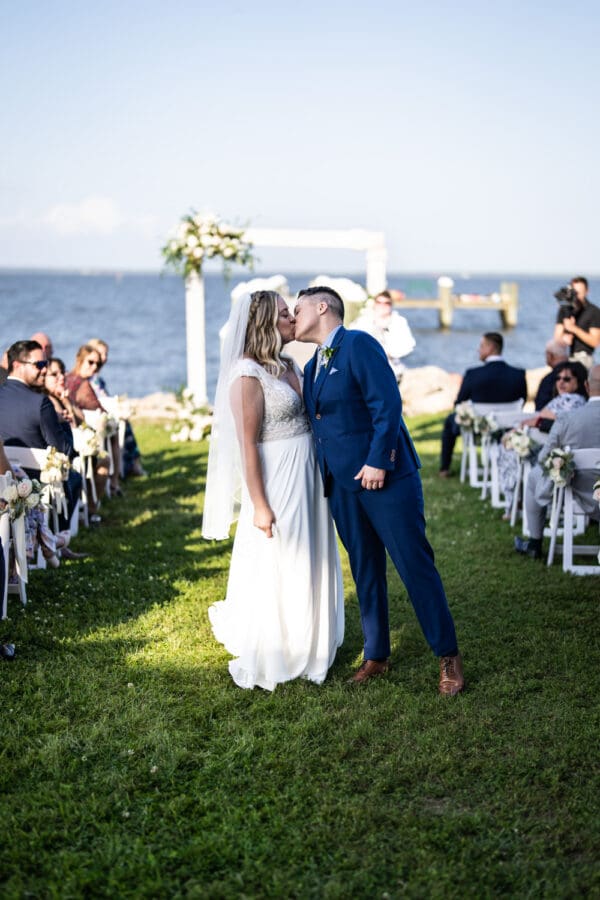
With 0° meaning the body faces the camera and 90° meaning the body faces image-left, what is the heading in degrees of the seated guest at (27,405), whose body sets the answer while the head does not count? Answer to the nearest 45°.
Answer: approximately 225°

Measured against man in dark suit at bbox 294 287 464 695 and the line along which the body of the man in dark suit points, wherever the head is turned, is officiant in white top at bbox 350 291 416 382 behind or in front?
behind

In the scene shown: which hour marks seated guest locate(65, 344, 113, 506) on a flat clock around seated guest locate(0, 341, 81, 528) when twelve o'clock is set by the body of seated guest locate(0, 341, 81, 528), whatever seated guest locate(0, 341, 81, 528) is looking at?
seated guest locate(65, 344, 113, 506) is roughly at 11 o'clock from seated guest locate(0, 341, 81, 528).

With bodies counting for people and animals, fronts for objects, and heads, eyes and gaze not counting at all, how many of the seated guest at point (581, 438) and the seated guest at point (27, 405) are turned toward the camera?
0

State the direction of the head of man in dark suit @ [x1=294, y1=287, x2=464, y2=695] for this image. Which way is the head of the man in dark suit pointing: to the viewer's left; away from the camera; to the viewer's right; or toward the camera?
to the viewer's left

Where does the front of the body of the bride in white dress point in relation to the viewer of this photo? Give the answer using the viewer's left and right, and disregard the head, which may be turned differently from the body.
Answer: facing the viewer and to the right of the viewer

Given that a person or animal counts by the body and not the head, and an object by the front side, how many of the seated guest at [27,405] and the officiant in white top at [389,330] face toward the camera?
1

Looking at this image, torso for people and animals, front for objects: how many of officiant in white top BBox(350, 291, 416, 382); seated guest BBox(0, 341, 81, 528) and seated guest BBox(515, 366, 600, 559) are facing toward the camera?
1

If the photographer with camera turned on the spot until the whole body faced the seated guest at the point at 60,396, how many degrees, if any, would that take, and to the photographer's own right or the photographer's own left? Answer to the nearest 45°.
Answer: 0° — they already face them

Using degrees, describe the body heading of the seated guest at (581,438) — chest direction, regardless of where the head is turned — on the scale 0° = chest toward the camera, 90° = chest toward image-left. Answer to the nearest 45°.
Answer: approximately 135°

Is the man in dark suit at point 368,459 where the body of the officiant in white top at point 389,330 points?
yes

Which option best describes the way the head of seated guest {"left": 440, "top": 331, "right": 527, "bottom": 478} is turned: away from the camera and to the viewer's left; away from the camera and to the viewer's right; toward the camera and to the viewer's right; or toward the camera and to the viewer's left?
away from the camera and to the viewer's left

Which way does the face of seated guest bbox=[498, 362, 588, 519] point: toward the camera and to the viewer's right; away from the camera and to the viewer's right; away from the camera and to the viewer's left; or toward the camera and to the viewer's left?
toward the camera and to the viewer's left

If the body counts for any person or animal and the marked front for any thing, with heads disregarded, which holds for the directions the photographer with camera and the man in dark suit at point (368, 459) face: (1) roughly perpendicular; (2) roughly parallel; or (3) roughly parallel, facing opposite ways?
roughly parallel

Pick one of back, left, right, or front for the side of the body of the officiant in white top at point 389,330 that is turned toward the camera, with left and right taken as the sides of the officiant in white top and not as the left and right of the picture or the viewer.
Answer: front

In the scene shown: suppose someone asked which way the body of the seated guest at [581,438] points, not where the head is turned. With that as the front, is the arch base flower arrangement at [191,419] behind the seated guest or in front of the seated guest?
in front
